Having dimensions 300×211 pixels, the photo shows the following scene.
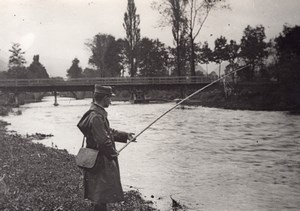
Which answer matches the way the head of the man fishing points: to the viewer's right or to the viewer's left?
to the viewer's right

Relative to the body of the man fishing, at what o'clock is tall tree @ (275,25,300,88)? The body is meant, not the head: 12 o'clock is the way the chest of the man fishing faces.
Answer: The tall tree is roughly at 10 o'clock from the man fishing.

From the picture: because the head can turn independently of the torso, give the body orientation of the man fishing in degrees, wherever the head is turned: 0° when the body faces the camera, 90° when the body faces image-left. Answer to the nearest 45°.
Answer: approximately 270°
